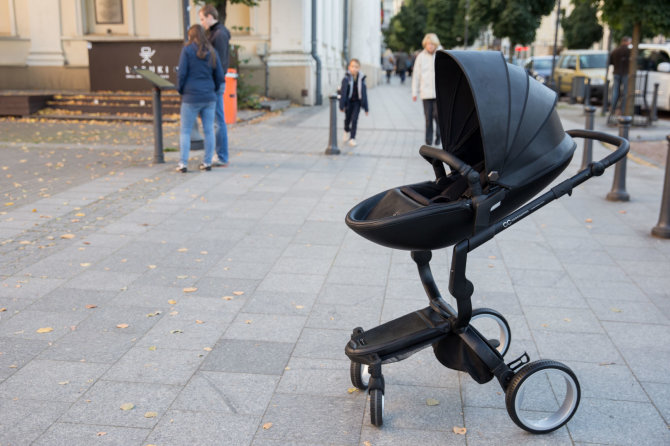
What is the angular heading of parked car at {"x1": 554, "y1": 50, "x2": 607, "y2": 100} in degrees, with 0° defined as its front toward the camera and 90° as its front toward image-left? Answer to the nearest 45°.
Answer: approximately 315°

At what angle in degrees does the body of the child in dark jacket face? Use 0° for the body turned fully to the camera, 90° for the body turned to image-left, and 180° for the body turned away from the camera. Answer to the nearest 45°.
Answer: approximately 0°

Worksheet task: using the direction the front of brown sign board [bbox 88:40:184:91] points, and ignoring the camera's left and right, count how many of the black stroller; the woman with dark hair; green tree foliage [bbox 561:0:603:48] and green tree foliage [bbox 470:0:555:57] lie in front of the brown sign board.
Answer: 2

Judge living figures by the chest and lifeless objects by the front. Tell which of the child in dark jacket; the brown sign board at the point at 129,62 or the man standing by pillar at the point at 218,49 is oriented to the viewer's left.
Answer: the man standing by pillar

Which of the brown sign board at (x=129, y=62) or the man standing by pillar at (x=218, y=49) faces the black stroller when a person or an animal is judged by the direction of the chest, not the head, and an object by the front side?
the brown sign board

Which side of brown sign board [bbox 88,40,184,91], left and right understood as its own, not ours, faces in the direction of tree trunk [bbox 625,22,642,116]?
left

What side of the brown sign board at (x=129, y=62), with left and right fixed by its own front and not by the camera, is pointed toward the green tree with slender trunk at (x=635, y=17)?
left

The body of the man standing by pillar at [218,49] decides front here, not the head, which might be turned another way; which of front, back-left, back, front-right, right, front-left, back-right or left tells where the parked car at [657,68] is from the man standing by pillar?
back-right

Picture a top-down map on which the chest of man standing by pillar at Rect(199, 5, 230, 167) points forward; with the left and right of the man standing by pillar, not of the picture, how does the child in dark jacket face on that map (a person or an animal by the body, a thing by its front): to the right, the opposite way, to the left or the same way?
to the left
